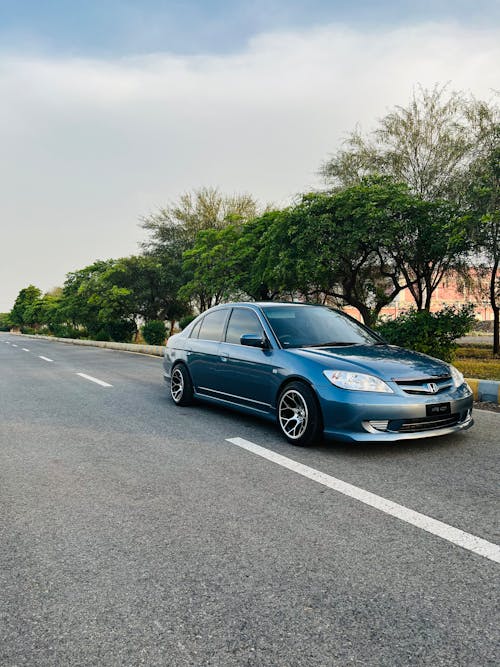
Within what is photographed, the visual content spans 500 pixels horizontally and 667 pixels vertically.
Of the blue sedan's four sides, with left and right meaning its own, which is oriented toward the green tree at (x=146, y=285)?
back

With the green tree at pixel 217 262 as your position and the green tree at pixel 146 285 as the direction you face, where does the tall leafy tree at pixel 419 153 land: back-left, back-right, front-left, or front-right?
back-right

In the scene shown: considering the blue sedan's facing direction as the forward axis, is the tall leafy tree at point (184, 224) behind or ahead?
behind

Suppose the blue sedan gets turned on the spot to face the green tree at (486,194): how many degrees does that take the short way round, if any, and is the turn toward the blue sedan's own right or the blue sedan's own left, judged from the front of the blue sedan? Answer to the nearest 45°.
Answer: approximately 90° to the blue sedan's own left

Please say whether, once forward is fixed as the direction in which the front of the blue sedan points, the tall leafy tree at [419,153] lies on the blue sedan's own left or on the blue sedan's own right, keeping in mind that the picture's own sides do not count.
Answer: on the blue sedan's own left

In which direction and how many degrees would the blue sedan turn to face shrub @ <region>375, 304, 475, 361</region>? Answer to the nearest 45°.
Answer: approximately 135° to its left

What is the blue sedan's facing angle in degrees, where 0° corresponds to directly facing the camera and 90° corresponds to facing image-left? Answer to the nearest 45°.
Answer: approximately 315°

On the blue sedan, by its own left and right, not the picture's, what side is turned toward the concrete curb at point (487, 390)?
left

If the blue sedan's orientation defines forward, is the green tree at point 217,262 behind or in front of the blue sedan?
behind

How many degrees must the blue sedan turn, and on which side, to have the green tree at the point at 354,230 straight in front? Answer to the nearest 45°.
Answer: approximately 135° to its left
